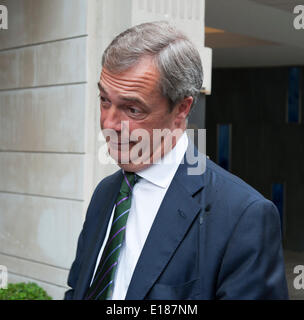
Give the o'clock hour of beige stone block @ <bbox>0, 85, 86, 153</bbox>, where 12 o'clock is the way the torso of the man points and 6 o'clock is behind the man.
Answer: The beige stone block is roughly at 4 o'clock from the man.

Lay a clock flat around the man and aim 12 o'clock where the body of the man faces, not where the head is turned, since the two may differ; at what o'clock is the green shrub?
The green shrub is roughly at 4 o'clock from the man.

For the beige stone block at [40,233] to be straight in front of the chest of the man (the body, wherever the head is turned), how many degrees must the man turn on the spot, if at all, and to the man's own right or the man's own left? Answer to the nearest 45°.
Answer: approximately 135° to the man's own right

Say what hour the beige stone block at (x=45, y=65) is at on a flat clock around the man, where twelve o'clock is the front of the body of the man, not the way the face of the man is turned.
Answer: The beige stone block is roughly at 4 o'clock from the man.

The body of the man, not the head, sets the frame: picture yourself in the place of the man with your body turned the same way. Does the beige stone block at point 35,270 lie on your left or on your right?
on your right
